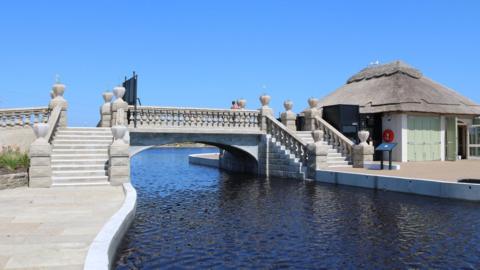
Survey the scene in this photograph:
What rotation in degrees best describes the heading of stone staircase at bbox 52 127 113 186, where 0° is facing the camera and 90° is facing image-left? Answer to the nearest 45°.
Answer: approximately 0°

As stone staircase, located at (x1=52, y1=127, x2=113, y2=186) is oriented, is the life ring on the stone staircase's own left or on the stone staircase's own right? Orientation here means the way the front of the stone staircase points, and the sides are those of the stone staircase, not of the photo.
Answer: on the stone staircase's own left

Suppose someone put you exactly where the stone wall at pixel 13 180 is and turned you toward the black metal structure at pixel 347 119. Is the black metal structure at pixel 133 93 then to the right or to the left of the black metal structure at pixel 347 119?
left

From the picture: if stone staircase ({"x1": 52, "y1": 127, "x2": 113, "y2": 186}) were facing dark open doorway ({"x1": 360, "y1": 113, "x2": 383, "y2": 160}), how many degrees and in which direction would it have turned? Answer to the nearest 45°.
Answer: approximately 90° to its left

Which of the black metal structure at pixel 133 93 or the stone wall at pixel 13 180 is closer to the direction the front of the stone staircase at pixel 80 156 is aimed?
the stone wall

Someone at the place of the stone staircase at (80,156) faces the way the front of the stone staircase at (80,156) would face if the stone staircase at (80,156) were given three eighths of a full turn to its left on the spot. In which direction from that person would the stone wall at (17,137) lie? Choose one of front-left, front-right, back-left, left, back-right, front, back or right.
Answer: left
